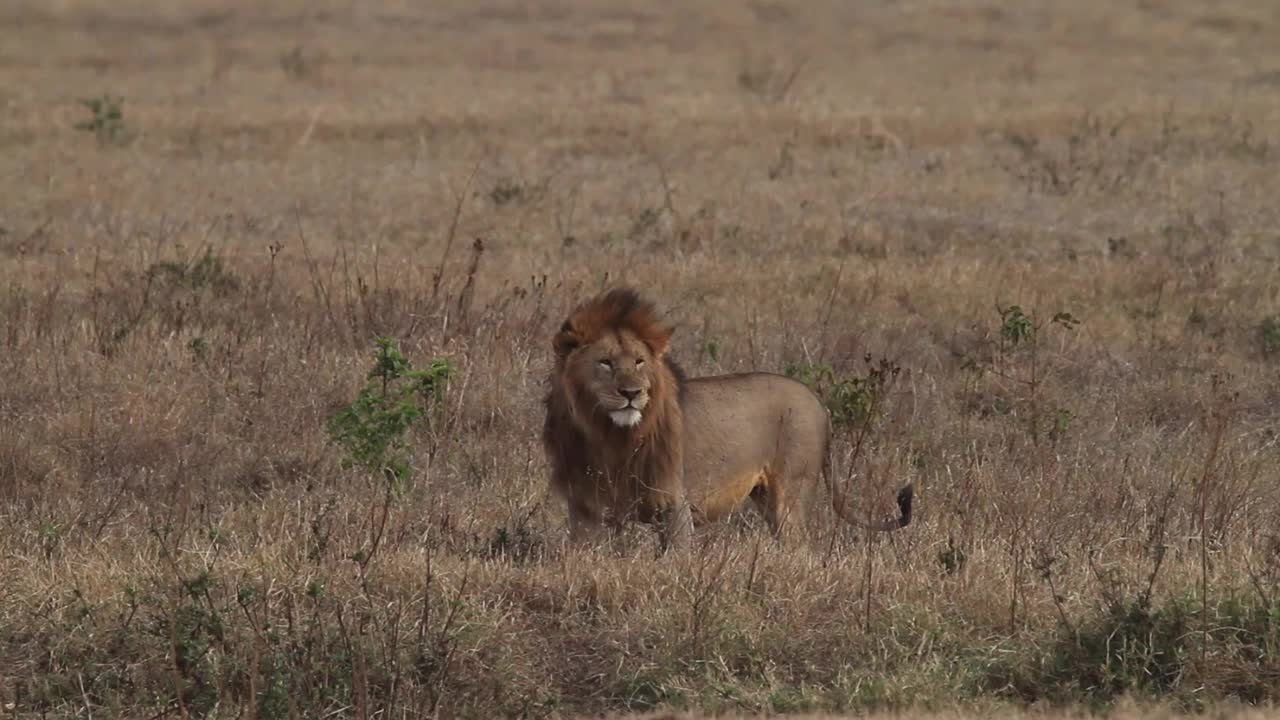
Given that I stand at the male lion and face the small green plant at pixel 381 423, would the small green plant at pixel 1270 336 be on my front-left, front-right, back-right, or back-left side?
back-right

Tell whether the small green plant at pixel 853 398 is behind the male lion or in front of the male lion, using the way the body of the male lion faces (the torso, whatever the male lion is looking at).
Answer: behind

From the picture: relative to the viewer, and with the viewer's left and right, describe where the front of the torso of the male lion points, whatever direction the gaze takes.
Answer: facing the viewer and to the left of the viewer

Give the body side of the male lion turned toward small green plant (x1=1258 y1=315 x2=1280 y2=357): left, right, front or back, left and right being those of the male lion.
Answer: back

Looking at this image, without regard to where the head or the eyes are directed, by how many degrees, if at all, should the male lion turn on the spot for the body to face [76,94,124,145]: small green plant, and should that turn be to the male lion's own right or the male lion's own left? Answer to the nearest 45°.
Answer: approximately 90° to the male lion's own right

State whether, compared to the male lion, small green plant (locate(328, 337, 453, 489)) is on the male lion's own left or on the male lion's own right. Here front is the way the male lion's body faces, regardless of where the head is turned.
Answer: on the male lion's own right

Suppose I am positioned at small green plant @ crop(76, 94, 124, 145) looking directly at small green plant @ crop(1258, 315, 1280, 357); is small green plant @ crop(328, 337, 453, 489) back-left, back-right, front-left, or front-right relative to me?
front-right
